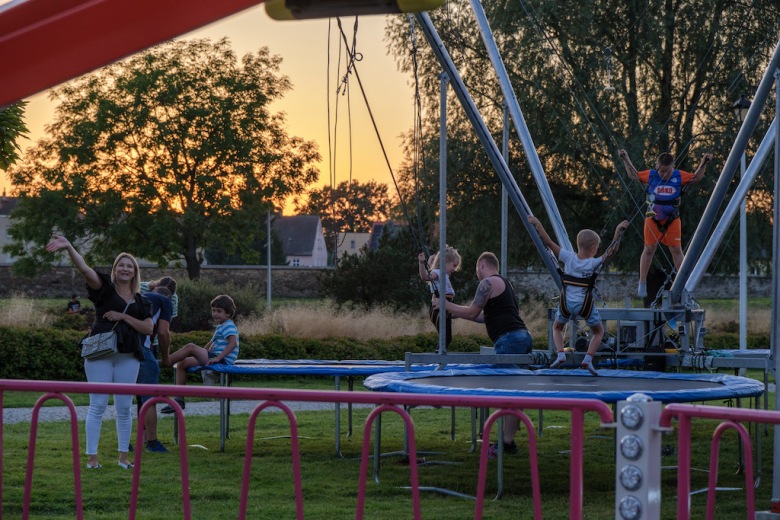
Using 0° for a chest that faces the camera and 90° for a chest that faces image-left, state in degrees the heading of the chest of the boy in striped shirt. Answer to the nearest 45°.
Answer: approximately 90°

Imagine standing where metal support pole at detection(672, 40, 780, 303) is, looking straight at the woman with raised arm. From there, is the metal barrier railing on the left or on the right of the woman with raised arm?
left

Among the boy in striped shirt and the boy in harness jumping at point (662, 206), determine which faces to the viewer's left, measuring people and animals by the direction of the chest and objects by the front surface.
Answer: the boy in striped shirt

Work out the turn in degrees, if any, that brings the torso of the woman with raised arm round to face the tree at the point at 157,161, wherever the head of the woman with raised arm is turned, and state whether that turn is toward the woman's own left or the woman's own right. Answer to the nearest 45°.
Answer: approximately 180°

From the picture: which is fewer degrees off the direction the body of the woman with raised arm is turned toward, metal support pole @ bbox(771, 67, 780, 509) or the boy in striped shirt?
the metal support pole

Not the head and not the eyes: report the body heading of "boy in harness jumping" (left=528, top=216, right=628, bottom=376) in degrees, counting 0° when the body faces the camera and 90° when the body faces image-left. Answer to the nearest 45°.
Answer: approximately 180°

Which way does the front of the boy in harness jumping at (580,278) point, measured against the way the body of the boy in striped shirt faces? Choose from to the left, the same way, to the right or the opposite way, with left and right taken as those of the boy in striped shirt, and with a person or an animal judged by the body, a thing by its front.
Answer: to the right

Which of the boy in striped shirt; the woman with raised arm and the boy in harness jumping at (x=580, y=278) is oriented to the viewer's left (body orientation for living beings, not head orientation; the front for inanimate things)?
the boy in striped shirt

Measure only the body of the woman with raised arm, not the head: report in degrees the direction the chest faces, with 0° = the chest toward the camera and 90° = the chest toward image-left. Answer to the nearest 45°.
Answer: approximately 0°

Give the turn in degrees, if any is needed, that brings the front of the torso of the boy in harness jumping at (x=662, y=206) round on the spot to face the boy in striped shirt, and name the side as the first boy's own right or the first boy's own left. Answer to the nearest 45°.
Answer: approximately 45° to the first boy's own right
